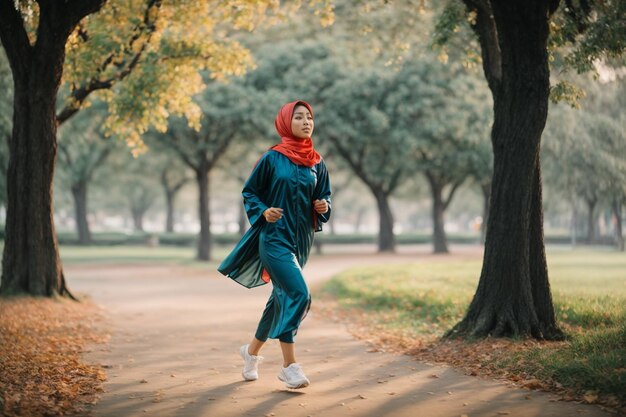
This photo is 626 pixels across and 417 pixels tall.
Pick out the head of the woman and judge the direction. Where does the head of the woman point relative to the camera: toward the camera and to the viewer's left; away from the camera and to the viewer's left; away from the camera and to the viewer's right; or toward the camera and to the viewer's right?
toward the camera and to the viewer's right

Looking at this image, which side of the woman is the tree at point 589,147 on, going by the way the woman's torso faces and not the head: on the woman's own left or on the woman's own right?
on the woman's own left

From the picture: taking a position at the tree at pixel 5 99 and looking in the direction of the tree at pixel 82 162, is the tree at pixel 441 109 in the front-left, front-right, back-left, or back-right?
front-right

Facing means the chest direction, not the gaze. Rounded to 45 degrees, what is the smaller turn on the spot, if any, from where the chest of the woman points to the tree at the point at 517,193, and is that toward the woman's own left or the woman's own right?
approximately 90° to the woman's own left

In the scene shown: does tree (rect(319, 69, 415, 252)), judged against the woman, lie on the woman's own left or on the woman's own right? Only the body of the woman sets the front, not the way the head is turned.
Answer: on the woman's own left

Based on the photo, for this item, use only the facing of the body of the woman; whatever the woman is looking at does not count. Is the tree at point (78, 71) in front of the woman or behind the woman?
behind

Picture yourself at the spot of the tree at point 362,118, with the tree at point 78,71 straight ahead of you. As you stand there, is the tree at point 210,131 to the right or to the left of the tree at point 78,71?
right

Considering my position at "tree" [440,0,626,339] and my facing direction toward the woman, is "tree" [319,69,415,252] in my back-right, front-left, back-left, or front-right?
back-right

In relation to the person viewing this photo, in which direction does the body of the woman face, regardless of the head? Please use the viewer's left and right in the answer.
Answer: facing the viewer and to the right of the viewer

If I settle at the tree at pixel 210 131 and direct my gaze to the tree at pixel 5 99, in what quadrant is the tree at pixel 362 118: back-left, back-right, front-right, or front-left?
back-left
